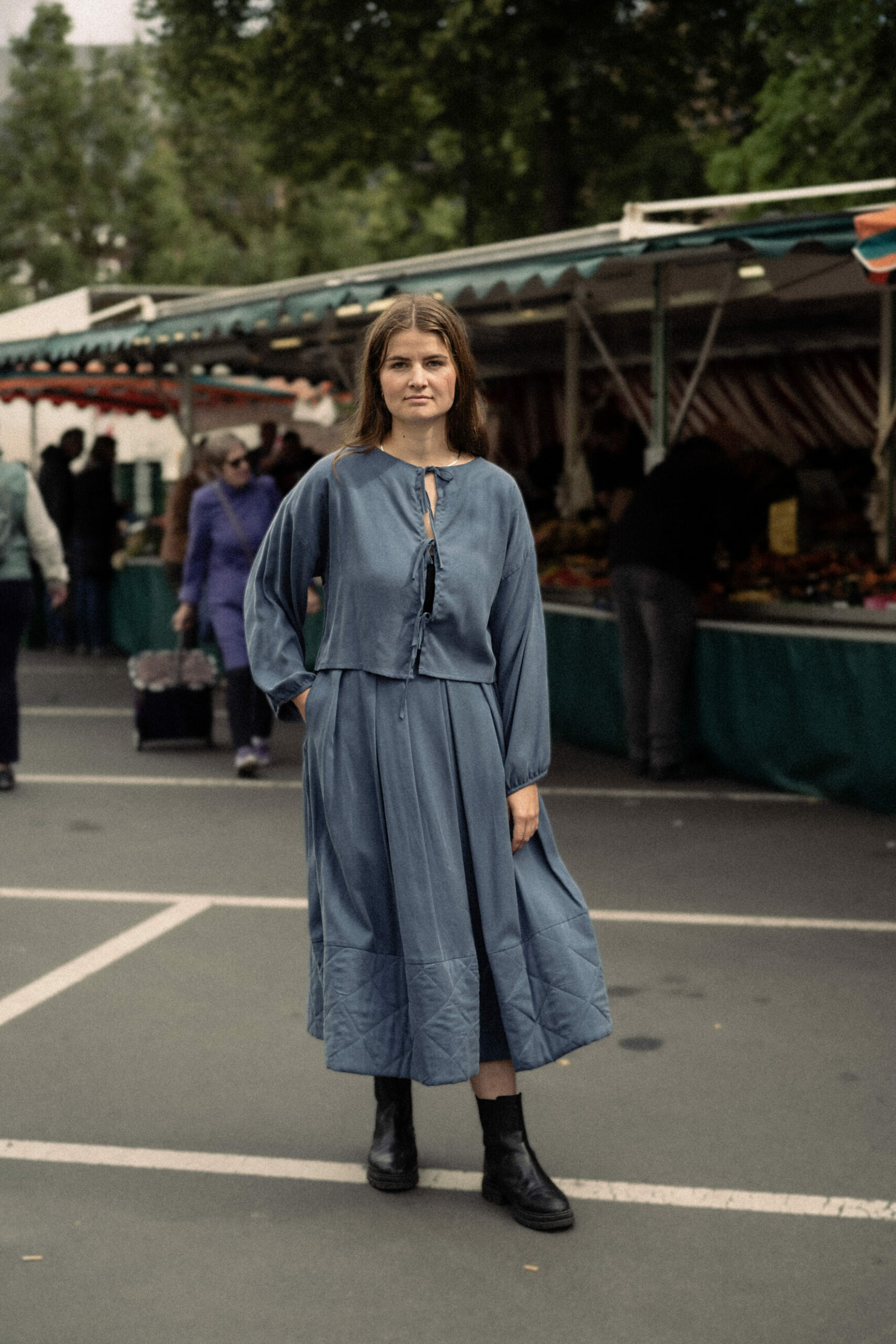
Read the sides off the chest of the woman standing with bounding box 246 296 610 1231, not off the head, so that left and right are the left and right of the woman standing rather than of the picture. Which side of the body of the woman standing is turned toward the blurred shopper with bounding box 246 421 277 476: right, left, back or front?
back

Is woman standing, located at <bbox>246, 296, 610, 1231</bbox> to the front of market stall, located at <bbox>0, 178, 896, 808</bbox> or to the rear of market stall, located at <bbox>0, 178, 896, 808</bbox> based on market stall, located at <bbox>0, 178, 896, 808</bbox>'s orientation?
to the front

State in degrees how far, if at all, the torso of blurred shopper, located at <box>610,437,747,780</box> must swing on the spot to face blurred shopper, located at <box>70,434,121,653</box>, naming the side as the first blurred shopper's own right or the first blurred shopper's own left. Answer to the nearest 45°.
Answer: approximately 90° to the first blurred shopper's own left

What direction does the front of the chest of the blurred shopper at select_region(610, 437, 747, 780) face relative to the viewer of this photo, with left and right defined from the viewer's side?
facing away from the viewer and to the right of the viewer

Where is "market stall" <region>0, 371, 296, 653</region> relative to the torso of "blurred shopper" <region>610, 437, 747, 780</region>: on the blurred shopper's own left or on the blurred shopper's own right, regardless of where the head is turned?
on the blurred shopper's own left

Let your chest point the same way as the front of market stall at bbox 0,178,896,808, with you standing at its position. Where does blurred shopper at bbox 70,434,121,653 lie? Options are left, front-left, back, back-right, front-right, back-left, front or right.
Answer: right

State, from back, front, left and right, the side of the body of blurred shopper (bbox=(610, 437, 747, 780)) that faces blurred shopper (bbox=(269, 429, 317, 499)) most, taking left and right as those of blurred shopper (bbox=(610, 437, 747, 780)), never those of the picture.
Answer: left

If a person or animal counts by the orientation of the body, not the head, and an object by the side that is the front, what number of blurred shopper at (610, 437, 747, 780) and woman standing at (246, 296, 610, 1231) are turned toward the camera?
1

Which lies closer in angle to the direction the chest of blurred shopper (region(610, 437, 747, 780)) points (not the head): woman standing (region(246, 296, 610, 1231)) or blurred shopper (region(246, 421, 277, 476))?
the blurred shopper

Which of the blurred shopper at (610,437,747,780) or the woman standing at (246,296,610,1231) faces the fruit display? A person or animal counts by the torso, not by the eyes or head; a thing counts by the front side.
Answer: the blurred shopper
